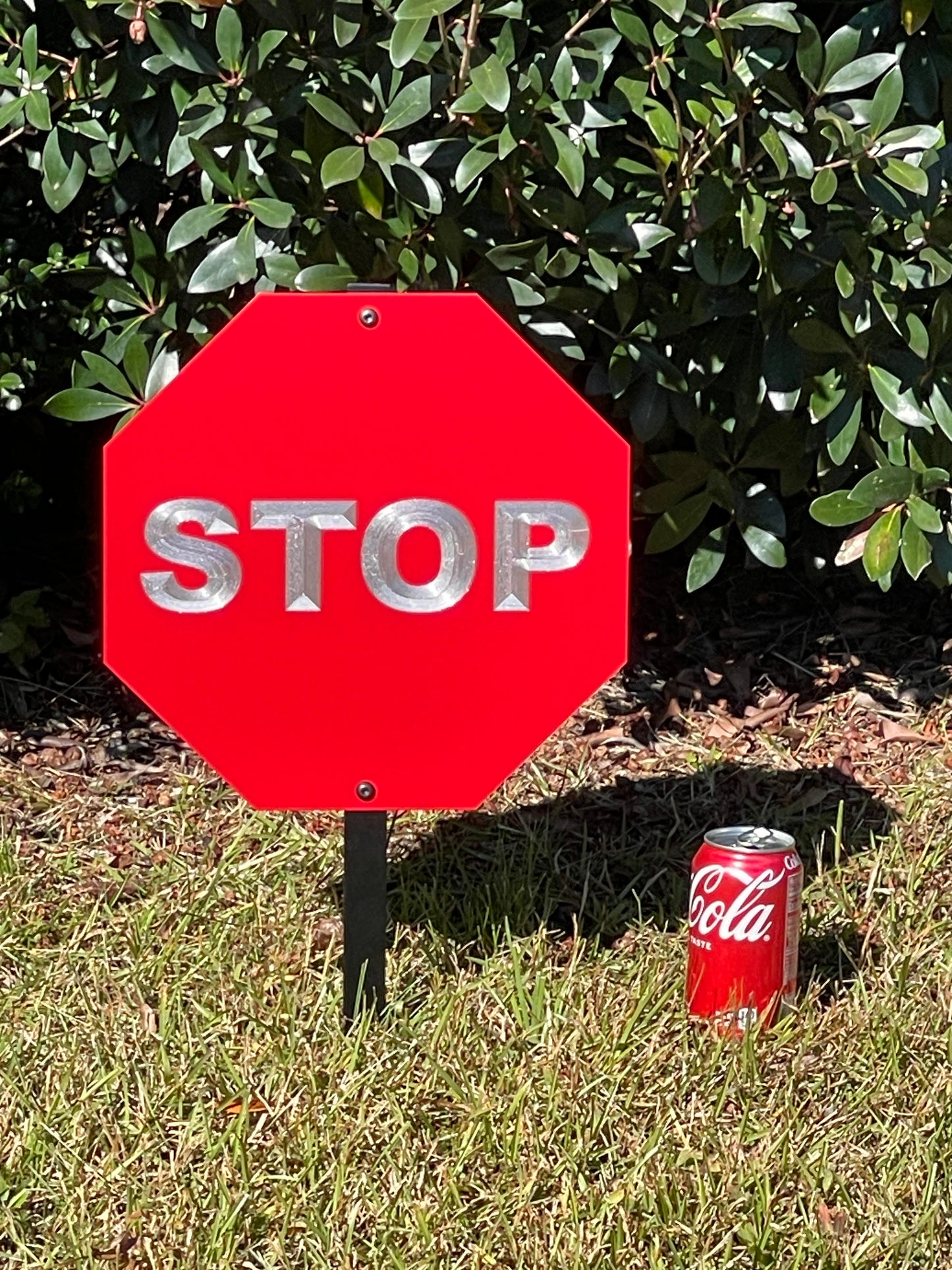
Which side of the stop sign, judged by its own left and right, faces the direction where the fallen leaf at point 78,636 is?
back

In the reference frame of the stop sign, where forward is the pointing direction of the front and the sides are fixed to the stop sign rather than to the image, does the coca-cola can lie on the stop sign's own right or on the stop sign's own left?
on the stop sign's own left

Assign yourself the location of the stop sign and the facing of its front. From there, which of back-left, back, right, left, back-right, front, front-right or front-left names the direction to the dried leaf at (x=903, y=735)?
back-left

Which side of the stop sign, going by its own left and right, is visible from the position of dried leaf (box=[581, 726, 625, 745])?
back

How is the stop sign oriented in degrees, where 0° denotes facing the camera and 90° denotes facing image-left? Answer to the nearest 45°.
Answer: approximately 0°

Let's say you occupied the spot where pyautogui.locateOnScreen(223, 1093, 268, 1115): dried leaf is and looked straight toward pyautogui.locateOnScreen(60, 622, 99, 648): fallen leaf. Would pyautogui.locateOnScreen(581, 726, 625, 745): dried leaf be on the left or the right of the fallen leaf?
right

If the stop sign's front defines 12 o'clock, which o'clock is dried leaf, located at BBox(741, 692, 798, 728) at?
The dried leaf is roughly at 7 o'clock from the stop sign.

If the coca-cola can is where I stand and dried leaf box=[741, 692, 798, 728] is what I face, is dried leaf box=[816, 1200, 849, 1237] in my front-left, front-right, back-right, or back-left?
back-right

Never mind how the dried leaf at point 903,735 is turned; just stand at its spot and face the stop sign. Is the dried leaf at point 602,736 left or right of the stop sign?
right
